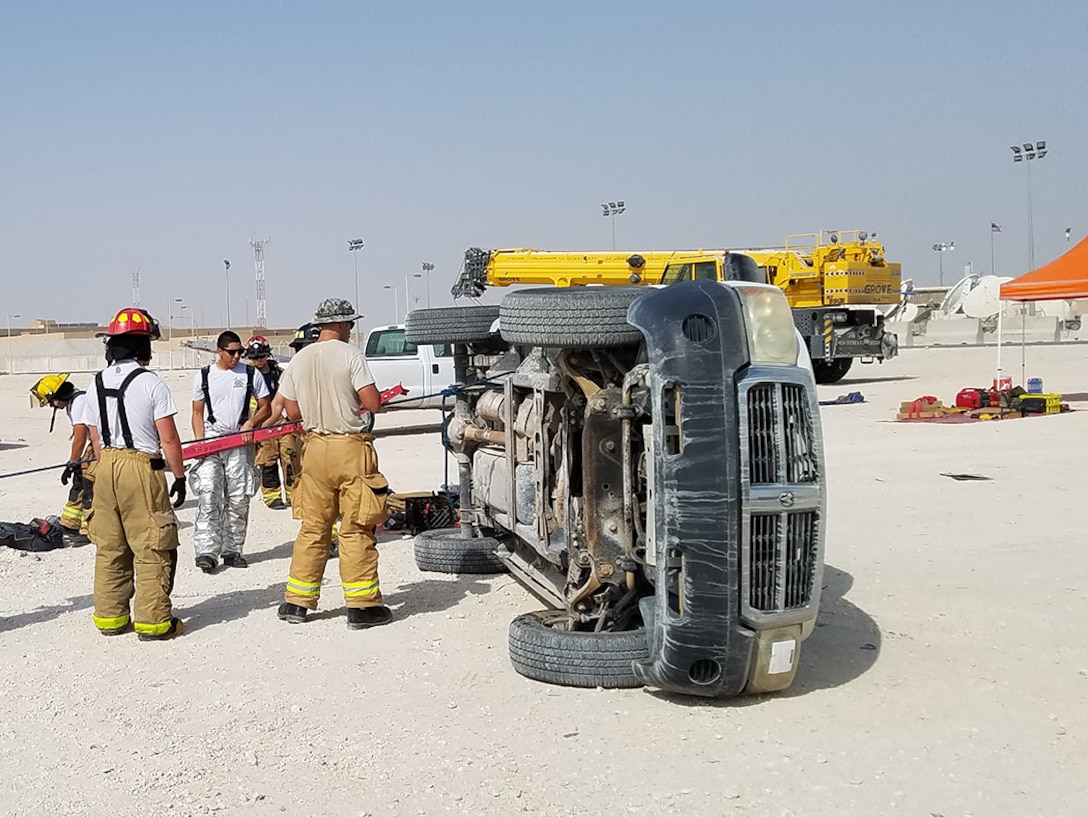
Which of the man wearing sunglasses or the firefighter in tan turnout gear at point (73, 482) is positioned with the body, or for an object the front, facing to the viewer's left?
the firefighter in tan turnout gear

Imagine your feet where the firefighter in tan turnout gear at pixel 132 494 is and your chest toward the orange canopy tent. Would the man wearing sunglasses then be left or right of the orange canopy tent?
left

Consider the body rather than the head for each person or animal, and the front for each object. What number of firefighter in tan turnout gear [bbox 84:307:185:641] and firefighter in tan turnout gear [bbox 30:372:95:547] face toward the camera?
0

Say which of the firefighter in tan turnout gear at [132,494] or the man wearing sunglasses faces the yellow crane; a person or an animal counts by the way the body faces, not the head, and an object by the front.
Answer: the firefighter in tan turnout gear

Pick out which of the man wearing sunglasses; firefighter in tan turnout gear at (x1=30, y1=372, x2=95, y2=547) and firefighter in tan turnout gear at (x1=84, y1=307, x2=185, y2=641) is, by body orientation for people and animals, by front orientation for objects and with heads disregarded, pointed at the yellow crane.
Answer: firefighter in tan turnout gear at (x1=84, y1=307, x2=185, y2=641)

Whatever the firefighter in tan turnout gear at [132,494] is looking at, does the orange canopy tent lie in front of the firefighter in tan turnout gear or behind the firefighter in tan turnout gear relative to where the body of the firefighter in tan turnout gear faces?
in front

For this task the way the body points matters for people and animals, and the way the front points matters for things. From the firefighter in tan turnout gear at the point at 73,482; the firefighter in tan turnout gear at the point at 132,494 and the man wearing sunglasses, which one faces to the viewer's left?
the firefighter in tan turnout gear at the point at 73,482

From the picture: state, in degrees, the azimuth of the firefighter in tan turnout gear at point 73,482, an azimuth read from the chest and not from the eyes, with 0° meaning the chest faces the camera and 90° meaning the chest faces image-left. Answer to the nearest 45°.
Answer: approximately 90°

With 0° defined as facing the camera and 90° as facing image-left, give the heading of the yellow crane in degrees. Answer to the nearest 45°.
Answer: approximately 90°

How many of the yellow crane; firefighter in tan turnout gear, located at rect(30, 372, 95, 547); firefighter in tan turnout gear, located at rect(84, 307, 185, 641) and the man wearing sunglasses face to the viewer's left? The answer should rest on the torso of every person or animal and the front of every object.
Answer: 2

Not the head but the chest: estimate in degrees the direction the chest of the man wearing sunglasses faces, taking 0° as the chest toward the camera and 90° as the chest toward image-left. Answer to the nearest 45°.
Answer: approximately 0°

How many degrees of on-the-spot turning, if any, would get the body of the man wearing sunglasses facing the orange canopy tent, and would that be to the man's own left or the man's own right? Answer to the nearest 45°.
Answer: approximately 135° to the man's own left

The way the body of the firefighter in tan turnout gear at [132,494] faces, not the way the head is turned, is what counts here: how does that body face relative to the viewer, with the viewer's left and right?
facing away from the viewer and to the right of the viewer
